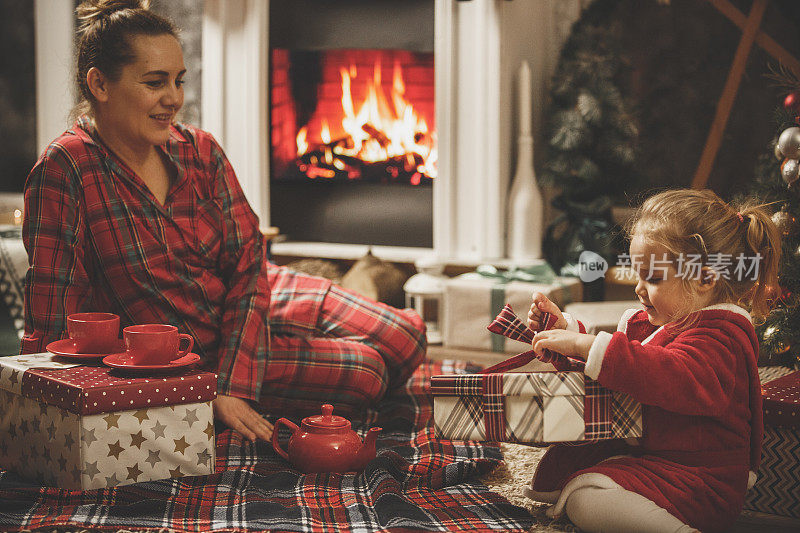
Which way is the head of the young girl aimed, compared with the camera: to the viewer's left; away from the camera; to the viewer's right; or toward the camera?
to the viewer's left

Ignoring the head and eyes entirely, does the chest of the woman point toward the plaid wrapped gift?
yes

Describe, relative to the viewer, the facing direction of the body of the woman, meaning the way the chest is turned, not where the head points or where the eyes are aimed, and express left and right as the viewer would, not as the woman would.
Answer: facing the viewer and to the right of the viewer

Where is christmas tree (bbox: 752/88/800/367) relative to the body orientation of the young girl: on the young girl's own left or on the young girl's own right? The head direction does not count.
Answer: on the young girl's own right

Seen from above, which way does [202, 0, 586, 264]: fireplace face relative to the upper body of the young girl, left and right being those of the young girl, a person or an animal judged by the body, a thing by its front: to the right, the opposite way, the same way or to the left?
to the left

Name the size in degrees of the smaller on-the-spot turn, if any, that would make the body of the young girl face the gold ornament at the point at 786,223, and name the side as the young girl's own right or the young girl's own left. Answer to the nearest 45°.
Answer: approximately 90° to the young girl's own right

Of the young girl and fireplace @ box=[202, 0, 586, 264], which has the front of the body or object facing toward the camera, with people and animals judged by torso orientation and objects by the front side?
the fireplace

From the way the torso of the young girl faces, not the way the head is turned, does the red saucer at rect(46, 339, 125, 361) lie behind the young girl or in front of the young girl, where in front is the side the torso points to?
in front

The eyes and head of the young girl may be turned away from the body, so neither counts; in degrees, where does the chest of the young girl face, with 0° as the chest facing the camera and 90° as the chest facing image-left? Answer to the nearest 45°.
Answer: approximately 90°

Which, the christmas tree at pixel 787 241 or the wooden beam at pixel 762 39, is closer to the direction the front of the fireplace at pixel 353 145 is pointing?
the christmas tree

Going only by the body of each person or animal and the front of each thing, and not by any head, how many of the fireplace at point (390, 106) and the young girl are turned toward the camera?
1

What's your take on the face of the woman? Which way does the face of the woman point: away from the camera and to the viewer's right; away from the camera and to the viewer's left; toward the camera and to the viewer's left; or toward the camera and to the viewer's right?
toward the camera and to the viewer's right

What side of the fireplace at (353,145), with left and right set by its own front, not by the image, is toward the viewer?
front

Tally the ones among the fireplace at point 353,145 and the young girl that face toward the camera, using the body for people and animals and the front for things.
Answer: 1

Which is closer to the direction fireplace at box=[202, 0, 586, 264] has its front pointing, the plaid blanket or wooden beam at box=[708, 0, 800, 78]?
the plaid blanket

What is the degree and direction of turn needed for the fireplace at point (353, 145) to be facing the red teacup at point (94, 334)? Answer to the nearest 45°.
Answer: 0° — it already faces it

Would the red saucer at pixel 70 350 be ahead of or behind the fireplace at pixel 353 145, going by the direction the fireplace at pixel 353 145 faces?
ahead
